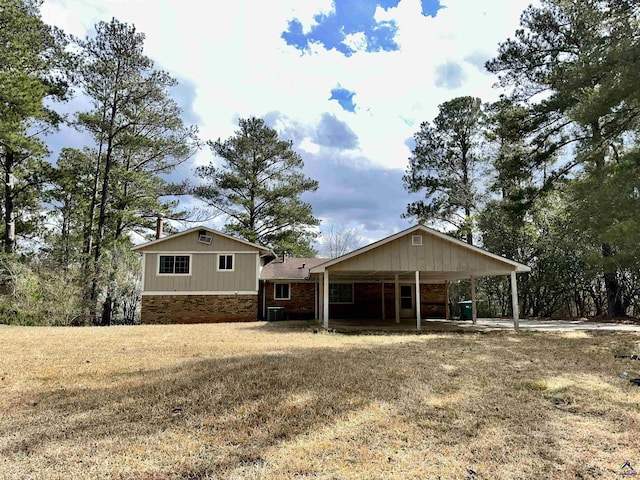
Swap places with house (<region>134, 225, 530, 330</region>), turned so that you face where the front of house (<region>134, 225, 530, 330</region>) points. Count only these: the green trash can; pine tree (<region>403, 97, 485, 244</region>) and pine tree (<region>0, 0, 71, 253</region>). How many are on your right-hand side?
1

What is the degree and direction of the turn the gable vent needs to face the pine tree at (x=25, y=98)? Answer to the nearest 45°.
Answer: approximately 90° to its right

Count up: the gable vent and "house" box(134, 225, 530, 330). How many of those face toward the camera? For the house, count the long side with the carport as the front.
2

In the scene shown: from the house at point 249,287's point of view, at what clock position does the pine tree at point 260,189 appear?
The pine tree is roughly at 6 o'clock from the house.

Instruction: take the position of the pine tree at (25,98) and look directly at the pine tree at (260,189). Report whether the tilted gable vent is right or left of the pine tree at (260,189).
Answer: right

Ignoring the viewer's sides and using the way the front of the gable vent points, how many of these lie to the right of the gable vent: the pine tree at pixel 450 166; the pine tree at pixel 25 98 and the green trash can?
1

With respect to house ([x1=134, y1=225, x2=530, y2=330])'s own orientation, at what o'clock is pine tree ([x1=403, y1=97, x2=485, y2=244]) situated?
The pine tree is roughly at 8 o'clock from the house.

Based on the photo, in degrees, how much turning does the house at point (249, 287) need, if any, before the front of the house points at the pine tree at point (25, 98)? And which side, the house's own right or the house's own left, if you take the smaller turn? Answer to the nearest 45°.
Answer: approximately 90° to the house's own right

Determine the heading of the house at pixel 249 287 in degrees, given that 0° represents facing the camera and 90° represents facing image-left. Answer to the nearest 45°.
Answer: approximately 0°

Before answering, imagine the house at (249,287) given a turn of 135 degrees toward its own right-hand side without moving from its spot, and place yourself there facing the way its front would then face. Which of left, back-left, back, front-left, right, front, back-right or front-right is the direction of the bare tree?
front-right

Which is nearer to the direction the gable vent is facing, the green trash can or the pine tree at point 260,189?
the green trash can

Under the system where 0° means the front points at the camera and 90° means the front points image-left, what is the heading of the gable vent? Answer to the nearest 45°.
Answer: approximately 0°
